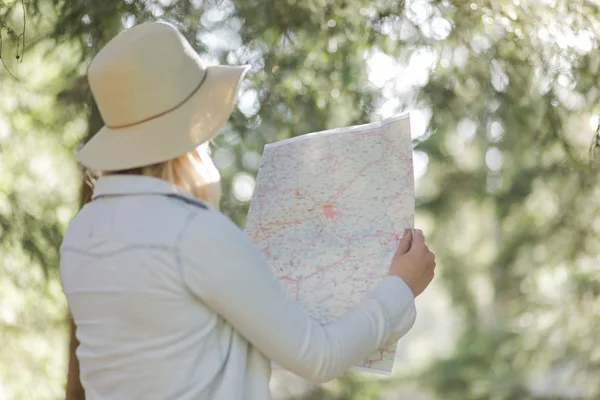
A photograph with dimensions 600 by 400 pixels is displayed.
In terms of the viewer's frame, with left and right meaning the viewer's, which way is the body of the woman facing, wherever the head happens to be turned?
facing away from the viewer and to the right of the viewer

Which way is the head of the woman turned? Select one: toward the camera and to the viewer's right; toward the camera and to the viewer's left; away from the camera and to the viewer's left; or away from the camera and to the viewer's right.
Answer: away from the camera and to the viewer's right
